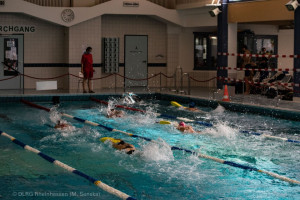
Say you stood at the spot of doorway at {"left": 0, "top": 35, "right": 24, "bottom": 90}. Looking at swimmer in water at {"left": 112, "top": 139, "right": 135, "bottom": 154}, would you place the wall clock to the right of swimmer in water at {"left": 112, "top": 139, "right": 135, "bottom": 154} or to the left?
left

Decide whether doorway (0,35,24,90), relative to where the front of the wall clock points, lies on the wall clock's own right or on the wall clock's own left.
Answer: on the wall clock's own right

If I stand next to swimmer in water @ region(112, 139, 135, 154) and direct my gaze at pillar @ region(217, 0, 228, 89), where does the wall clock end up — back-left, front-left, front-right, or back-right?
front-left

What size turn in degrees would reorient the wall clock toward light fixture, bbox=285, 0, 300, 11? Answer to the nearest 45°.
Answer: approximately 45° to its left

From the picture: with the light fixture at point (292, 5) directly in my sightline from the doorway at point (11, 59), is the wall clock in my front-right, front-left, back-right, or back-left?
front-left

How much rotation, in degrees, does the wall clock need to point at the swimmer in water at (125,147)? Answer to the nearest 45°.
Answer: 0° — it already faces them

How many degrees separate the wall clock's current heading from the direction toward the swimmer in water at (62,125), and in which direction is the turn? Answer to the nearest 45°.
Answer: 0° — it already faces them

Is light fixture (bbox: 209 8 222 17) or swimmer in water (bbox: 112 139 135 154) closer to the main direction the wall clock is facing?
the swimmer in water

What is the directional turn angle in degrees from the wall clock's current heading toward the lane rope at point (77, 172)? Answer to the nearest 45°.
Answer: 0° — it already faces it

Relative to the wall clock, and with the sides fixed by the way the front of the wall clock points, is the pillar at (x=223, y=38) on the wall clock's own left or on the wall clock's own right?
on the wall clock's own left

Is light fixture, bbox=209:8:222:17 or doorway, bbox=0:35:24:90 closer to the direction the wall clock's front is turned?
the light fixture

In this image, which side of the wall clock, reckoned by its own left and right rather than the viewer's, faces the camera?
front

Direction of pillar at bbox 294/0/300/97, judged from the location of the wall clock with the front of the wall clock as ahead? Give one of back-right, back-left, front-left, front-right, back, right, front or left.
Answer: front-left
